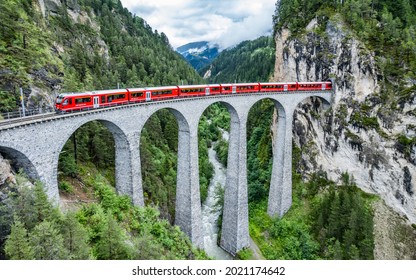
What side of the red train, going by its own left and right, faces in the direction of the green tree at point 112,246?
left

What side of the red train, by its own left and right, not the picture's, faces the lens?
left

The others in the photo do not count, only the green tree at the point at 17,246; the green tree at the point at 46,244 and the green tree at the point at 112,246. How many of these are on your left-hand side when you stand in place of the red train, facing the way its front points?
3

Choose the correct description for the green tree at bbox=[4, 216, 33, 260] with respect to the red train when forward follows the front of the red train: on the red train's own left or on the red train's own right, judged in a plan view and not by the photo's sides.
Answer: on the red train's own left

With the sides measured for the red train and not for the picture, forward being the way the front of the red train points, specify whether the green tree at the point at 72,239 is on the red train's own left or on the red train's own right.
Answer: on the red train's own left

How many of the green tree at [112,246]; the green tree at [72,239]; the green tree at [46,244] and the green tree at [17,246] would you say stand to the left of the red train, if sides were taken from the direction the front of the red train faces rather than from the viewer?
4

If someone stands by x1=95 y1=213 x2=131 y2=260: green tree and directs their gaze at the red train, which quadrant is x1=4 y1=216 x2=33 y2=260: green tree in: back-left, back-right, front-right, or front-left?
back-left

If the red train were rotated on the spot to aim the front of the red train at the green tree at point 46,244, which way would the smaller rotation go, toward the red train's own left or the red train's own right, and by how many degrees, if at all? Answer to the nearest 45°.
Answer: approximately 90° to the red train's own left
